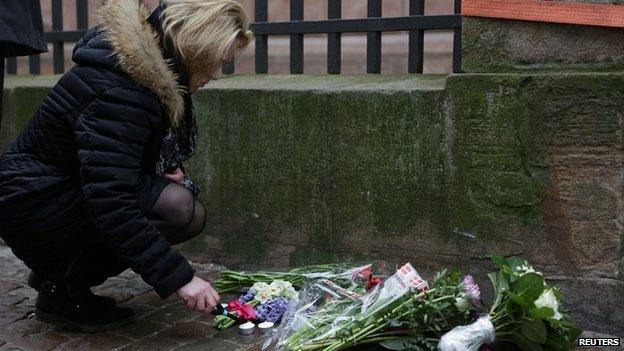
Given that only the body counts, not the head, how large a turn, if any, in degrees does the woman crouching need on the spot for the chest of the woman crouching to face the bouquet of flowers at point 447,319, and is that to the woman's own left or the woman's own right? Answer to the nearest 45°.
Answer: approximately 45° to the woman's own right

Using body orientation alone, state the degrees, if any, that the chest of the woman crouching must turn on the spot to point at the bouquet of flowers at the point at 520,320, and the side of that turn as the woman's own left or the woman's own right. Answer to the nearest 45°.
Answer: approximately 45° to the woman's own right

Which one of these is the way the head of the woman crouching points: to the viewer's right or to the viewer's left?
to the viewer's right

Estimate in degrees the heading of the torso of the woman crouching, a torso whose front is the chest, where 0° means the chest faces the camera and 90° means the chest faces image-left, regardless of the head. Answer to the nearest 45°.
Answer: approximately 270°
